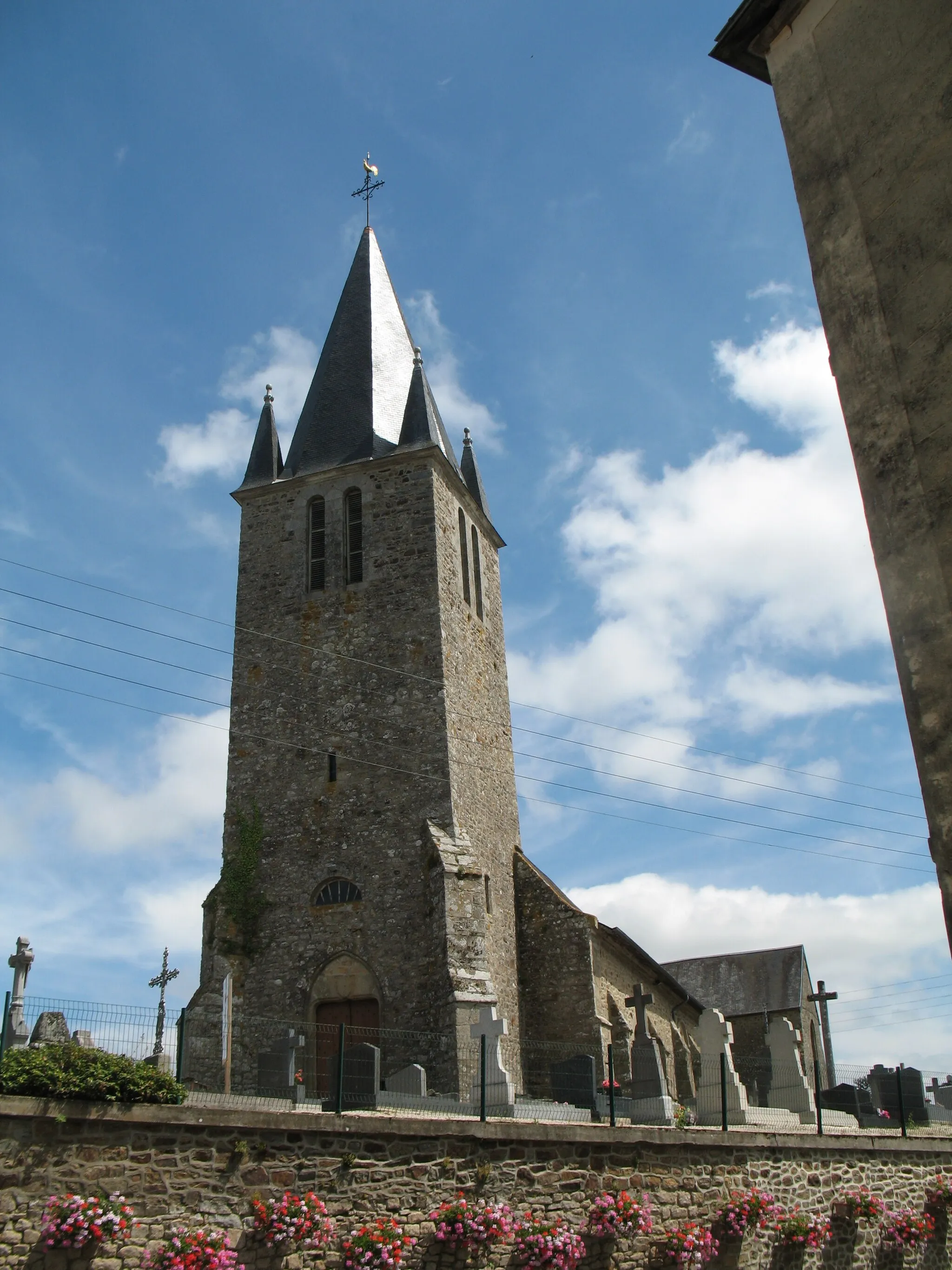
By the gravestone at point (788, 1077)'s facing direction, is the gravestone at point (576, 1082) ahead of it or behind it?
behind

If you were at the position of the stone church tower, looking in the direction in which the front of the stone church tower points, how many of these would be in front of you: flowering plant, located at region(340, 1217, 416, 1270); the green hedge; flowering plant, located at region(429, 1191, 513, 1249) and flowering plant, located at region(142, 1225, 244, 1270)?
4

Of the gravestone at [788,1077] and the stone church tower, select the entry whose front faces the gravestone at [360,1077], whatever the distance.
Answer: the stone church tower

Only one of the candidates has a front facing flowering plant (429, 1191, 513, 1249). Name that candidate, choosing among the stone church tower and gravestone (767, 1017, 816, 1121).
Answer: the stone church tower

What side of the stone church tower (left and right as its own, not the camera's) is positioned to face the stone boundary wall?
front

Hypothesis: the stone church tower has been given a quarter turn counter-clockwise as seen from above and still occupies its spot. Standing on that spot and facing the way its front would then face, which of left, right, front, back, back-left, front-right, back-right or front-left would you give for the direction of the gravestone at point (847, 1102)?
front

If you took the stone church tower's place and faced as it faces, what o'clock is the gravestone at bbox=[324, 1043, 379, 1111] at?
The gravestone is roughly at 12 o'clock from the stone church tower.

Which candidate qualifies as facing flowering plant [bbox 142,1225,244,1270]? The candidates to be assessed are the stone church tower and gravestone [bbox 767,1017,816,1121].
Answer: the stone church tower

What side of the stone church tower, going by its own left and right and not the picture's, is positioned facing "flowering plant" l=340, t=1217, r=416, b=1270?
front

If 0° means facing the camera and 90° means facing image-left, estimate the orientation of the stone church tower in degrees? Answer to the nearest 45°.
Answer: approximately 0°
